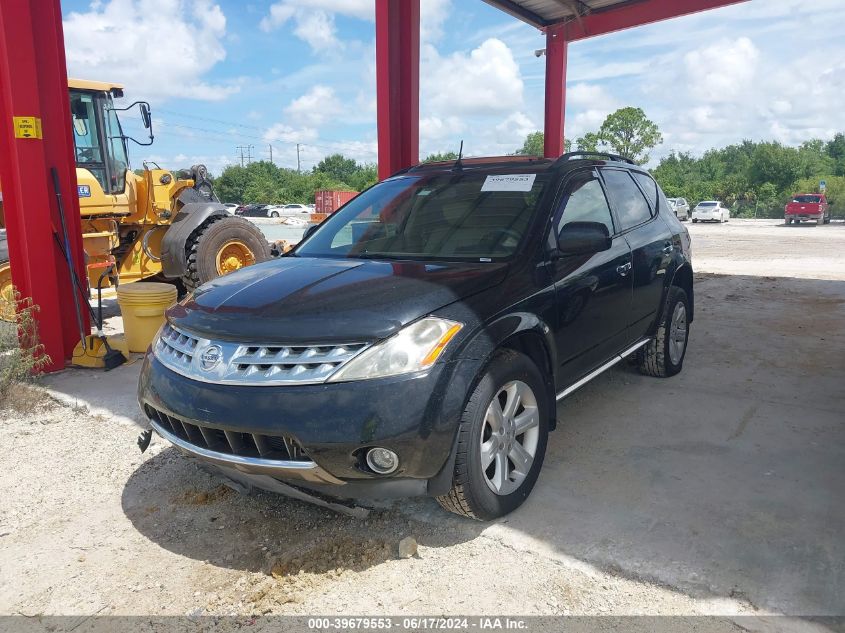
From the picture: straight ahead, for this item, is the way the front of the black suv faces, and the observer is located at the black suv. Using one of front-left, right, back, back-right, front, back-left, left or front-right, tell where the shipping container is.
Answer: back-right

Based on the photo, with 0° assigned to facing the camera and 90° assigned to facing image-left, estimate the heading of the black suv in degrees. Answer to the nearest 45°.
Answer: approximately 45°

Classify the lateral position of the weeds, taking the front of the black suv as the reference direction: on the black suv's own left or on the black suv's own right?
on the black suv's own right

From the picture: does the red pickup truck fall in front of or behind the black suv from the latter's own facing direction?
behind

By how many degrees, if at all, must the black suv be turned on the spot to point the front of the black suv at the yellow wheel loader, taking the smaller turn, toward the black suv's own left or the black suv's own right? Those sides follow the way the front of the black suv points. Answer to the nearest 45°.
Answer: approximately 90° to the black suv's own right

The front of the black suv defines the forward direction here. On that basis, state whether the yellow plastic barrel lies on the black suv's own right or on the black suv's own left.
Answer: on the black suv's own right

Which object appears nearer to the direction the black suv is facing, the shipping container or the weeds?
the weeds

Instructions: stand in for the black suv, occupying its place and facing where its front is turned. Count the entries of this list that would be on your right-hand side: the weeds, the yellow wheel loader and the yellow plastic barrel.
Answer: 3

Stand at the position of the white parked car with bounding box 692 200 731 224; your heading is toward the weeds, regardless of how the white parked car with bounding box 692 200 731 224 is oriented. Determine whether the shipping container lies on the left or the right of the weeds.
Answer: right

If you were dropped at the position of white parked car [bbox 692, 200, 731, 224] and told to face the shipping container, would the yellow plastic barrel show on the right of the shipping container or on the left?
left

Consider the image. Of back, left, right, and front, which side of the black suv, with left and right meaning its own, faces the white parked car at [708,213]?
back
